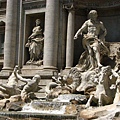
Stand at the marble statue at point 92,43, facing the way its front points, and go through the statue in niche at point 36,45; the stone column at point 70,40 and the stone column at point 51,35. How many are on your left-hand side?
0

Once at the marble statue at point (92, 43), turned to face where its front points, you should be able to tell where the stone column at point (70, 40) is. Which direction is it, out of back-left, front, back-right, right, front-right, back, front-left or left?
back-right

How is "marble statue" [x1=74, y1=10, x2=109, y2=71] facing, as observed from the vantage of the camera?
facing the viewer

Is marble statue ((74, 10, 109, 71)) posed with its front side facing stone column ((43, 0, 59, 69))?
no

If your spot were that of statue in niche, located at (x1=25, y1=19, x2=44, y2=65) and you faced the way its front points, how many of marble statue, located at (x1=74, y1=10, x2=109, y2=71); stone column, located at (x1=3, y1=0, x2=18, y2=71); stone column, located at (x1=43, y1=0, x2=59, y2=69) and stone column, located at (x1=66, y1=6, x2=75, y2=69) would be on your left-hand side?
3

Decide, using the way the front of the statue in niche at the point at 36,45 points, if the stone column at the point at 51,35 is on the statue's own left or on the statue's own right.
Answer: on the statue's own left

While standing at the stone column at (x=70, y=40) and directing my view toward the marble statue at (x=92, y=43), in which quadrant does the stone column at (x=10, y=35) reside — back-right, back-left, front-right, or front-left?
back-right

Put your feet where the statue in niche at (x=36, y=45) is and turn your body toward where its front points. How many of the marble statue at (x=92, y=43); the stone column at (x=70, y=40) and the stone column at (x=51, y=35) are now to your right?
0

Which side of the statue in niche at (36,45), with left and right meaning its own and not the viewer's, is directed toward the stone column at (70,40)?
left

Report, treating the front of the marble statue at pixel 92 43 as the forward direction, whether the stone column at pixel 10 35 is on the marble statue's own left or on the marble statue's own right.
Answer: on the marble statue's own right

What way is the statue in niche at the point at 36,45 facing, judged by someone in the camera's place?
facing the viewer and to the left of the viewer

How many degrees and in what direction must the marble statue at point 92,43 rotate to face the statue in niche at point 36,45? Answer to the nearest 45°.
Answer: approximately 135° to its right

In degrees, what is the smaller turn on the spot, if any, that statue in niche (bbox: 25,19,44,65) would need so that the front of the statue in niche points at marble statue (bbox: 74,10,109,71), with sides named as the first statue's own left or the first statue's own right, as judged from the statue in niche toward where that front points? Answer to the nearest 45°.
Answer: approximately 90° to the first statue's own left

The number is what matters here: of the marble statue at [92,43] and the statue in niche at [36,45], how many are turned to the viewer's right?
0
